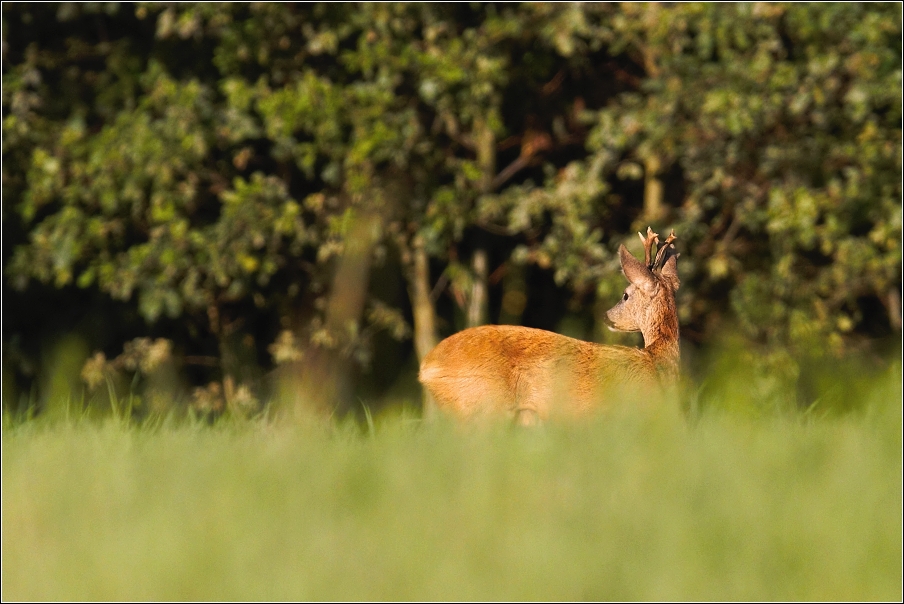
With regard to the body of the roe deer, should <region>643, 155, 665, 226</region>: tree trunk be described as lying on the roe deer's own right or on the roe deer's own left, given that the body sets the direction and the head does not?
on the roe deer's own left

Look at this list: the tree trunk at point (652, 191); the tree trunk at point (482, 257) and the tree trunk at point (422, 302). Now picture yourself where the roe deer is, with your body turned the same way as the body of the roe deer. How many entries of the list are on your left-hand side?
3

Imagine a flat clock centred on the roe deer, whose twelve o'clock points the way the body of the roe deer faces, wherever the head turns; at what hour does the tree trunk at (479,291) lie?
The tree trunk is roughly at 9 o'clock from the roe deer.

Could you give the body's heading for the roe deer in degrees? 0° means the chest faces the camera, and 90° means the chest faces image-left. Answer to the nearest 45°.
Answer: approximately 270°

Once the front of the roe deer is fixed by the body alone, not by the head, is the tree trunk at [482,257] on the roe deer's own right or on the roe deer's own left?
on the roe deer's own left

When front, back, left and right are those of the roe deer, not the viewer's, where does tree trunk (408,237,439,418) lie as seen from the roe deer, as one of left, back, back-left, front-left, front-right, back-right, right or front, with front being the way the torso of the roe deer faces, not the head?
left

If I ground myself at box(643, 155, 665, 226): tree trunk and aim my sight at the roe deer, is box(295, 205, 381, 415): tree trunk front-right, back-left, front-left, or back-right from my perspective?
front-right
